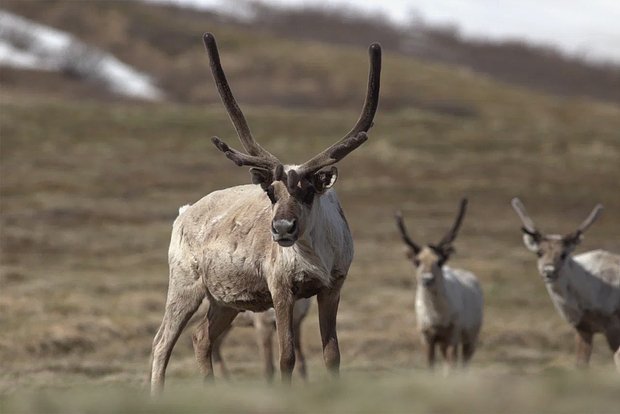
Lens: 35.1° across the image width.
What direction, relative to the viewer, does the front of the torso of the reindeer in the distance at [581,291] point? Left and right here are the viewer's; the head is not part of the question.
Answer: facing the viewer and to the left of the viewer

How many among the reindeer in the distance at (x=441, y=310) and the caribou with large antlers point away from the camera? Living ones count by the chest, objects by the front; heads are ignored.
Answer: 0

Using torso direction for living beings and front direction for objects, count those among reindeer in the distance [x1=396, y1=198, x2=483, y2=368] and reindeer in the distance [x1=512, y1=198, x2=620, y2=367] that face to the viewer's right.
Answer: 0

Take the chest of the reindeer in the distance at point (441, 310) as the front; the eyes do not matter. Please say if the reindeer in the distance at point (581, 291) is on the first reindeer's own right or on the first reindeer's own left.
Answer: on the first reindeer's own left

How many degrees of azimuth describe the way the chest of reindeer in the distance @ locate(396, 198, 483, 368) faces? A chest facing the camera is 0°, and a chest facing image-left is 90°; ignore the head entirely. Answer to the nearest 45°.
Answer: approximately 45°

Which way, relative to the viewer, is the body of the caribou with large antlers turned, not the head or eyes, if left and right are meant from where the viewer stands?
facing the viewer and to the right of the viewer

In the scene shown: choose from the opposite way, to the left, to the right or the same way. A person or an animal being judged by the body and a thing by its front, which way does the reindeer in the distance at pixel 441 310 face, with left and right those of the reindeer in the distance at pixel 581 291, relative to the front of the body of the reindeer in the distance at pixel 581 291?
the same way

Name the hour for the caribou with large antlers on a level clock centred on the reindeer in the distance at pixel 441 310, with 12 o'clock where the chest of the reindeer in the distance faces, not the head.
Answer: The caribou with large antlers is roughly at 11 o'clock from the reindeer in the distance.

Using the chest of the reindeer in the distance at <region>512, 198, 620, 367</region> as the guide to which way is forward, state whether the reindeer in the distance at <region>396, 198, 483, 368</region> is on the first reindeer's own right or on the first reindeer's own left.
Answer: on the first reindeer's own right

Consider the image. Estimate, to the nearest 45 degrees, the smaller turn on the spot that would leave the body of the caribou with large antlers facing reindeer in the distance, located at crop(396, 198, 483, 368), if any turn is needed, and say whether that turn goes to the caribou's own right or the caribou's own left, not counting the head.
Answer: approximately 135° to the caribou's own left
